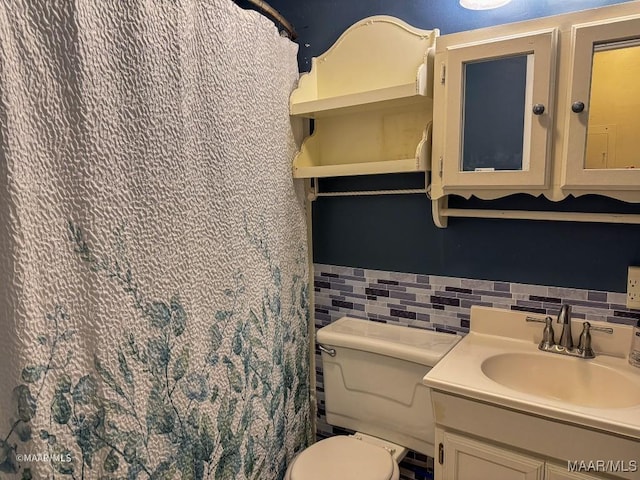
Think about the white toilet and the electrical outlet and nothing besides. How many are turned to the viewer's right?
0

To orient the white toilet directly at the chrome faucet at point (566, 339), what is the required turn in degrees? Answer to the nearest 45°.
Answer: approximately 135° to its left

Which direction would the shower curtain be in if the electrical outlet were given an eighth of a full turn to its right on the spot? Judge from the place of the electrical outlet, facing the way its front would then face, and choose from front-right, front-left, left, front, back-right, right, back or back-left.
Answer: front

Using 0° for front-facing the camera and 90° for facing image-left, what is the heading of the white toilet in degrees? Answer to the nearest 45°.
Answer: approximately 45°

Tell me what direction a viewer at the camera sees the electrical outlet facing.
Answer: facing the viewer
